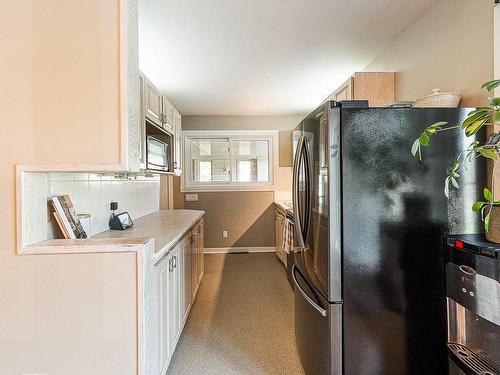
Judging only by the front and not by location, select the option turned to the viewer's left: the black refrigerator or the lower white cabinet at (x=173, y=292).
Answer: the black refrigerator

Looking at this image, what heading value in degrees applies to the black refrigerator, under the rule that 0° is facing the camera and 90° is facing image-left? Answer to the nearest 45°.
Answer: approximately 90°

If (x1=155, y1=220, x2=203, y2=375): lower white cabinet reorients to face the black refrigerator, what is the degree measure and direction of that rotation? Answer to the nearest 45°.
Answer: approximately 45° to its right

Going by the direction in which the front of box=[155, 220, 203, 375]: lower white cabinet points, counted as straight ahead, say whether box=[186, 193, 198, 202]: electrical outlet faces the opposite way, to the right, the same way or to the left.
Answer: to the right

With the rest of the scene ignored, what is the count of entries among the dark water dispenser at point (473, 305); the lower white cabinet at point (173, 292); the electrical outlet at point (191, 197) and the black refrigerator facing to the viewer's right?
1

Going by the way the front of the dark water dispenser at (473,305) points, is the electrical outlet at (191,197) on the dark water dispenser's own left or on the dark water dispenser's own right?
on the dark water dispenser's own right

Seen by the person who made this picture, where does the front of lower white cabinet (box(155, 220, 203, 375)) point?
facing to the right of the viewer

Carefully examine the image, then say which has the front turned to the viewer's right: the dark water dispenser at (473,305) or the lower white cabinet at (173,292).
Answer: the lower white cabinet

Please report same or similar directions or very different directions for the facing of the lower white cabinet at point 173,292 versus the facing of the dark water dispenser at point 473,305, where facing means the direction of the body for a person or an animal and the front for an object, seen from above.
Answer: very different directions

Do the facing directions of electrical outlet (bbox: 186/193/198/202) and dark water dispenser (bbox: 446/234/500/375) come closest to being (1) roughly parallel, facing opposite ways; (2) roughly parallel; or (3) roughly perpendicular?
roughly perpendicular

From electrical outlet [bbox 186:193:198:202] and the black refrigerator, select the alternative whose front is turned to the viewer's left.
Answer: the black refrigerator

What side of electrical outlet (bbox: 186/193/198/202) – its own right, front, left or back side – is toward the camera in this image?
front

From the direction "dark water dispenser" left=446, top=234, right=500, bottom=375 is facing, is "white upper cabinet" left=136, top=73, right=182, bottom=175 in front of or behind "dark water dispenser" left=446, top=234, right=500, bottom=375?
in front

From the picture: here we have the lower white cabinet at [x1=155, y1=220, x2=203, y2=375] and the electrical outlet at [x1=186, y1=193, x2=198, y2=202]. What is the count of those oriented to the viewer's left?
0

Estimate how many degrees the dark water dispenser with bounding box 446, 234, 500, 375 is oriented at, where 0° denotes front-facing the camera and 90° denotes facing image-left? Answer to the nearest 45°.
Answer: approximately 45°

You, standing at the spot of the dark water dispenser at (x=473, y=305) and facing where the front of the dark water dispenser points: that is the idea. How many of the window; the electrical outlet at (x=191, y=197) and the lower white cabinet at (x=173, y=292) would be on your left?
0

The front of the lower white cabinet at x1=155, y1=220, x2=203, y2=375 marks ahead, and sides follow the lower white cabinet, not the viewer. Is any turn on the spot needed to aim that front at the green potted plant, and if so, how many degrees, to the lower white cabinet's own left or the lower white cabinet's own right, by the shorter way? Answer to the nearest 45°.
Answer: approximately 45° to the lower white cabinet's own right

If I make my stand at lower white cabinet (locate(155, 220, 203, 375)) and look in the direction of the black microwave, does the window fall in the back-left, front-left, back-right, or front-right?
front-right

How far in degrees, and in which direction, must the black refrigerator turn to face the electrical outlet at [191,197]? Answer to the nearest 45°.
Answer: approximately 45° to its right
